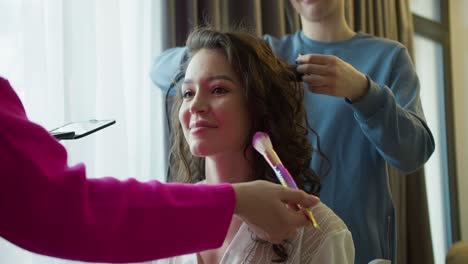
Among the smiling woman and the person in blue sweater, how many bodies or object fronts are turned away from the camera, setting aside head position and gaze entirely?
0

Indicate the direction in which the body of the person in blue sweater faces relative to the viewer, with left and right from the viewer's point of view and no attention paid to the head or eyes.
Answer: facing the viewer and to the left of the viewer

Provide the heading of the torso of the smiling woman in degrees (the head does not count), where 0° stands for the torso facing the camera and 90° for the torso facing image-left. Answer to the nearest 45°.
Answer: approximately 45°
